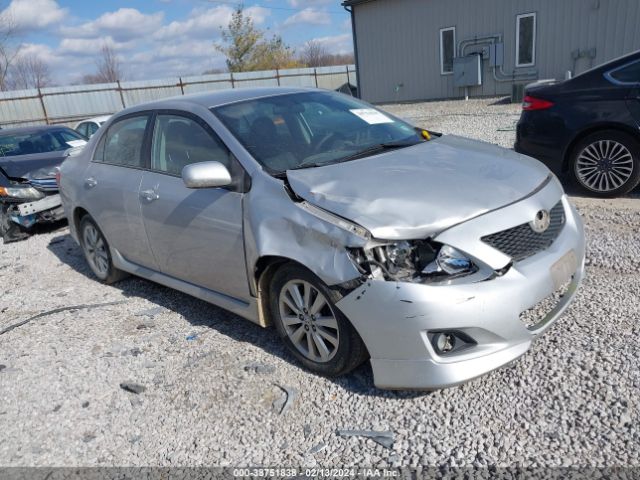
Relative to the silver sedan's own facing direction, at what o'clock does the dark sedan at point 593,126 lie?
The dark sedan is roughly at 9 o'clock from the silver sedan.

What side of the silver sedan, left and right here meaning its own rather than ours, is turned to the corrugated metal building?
left

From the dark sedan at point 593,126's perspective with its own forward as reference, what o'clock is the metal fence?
The metal fence is roughly at 7 o'clock from the dark sedan.

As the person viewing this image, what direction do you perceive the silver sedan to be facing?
facing the viewer and to the right of the viewer

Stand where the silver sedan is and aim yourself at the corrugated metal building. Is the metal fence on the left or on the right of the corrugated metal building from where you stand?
left

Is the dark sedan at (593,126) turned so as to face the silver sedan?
no

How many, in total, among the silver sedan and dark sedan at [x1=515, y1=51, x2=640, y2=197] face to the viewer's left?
0

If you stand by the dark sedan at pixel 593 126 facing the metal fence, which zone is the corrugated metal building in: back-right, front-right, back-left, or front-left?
front-right

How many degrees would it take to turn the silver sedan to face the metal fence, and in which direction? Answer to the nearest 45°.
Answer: approximately 180°

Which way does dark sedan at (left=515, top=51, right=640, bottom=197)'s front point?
to the viewer's right

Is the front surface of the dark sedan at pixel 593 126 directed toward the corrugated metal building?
no
